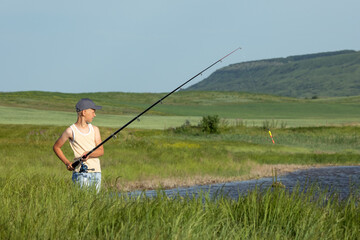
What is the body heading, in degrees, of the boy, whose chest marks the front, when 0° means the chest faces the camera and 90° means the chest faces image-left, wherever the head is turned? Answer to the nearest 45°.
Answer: approximately 315°

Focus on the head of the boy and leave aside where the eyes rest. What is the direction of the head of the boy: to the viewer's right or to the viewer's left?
to the viewer's right

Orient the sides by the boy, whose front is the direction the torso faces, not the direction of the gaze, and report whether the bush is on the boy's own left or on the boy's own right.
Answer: on the boy's own left
